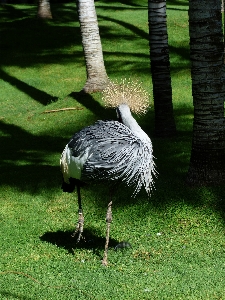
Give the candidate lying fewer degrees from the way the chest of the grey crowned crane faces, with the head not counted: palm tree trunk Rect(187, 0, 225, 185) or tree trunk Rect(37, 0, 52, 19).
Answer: the palm tree trunk

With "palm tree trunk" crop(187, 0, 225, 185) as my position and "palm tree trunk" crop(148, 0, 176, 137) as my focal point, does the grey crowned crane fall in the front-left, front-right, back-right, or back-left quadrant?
back-left

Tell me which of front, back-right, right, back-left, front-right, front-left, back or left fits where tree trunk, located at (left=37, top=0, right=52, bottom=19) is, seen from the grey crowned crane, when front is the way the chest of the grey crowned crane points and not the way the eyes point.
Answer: left

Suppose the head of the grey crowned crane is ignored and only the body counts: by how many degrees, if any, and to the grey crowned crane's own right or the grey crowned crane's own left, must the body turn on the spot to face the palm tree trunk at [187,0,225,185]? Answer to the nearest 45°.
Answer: approximately 45° to the grey crowned crane's own left

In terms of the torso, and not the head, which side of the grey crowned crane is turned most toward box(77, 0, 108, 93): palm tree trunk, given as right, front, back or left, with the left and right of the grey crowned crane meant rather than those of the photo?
left

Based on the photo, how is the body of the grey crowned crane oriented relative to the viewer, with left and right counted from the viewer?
facing to the right of the viewer
